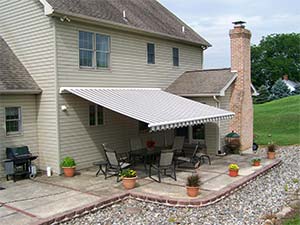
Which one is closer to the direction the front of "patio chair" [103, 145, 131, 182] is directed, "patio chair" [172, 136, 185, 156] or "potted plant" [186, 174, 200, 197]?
the patio chair

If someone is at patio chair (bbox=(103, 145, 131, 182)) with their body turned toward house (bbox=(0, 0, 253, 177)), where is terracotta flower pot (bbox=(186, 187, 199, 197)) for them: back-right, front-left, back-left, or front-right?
back-right

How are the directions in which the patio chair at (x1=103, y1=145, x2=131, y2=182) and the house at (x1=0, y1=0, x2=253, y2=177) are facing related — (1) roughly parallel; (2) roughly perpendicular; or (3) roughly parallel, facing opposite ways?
roughly perpendicular

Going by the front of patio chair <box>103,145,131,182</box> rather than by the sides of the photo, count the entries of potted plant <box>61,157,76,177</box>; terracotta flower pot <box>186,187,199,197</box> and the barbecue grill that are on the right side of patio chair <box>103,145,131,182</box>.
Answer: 1

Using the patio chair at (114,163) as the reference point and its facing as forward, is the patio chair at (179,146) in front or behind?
in front

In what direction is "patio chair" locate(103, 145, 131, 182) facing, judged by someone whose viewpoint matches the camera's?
facing away from the viewer and to the right of the viewer
